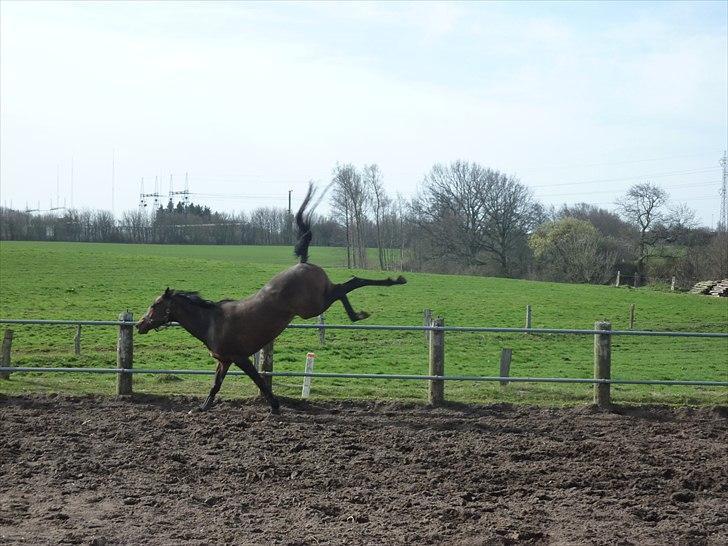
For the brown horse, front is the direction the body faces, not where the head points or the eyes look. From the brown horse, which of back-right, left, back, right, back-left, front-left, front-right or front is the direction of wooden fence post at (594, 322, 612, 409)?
back

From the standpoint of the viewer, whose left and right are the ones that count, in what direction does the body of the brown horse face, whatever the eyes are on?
facing to the left of the viewer

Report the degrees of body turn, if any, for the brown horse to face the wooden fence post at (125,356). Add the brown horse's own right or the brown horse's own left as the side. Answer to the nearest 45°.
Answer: approximately 45° to the brown horse's own right

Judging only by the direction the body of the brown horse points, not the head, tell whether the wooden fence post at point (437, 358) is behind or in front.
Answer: behind
